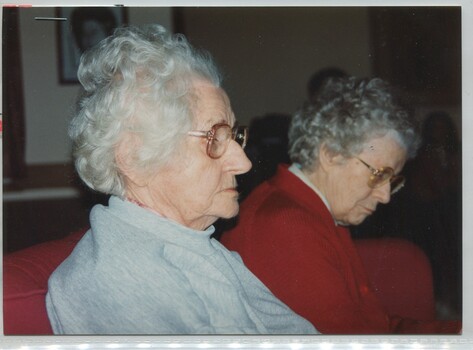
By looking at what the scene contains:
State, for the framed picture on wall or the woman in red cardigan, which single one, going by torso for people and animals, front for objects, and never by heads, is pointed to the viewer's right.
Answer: the woman in red cardigan

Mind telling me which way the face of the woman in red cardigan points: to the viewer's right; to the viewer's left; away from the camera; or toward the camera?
to the viewer's right

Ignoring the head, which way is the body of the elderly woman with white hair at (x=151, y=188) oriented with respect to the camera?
to the viewer's right

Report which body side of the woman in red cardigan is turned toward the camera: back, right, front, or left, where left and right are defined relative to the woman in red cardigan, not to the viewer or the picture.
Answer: right

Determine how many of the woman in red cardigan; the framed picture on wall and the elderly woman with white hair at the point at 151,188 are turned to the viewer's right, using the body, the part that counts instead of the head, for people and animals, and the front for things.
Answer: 2

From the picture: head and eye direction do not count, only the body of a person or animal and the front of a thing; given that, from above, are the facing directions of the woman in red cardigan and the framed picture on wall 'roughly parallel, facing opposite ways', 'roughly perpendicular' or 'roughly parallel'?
roughly perpendicular

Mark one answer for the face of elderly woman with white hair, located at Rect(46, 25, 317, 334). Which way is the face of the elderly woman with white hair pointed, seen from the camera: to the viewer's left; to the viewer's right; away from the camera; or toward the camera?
to the viewer's right

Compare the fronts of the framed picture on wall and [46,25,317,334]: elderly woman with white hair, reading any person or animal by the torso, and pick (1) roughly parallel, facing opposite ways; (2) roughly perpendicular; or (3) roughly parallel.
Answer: roughly perpendicular

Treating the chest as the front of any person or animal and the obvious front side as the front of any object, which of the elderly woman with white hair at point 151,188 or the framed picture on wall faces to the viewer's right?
the elderly woman with white hair
